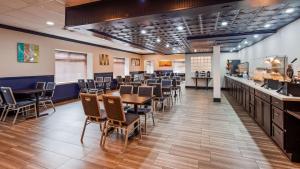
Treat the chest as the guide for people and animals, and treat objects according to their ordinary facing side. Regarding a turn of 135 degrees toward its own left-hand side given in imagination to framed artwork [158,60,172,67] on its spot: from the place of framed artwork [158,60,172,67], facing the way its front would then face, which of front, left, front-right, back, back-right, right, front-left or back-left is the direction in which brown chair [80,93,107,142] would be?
back-right

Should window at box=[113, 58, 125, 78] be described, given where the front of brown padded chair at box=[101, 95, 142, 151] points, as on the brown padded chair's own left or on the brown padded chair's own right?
on the brown padded chair's own left

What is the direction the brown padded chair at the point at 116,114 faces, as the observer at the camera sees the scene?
facing away from the viewer and to the right of the viewer

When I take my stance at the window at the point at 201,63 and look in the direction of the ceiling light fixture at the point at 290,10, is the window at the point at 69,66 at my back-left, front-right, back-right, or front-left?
front-right

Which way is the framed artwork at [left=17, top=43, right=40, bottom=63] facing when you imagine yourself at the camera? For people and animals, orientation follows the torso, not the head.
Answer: facing the viewer and to the right of the viewer

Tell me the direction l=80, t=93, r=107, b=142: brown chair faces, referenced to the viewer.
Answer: facing away from the viewer and to the right of the viewer

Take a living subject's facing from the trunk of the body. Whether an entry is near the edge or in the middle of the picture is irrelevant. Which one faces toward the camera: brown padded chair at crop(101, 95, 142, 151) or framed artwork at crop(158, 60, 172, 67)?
the framed artwork

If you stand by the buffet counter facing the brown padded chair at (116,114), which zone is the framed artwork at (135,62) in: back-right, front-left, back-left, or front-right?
front-right

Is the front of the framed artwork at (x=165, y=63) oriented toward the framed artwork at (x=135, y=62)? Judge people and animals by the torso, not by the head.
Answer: no

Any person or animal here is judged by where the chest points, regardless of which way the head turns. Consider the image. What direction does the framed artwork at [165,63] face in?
toward the camera

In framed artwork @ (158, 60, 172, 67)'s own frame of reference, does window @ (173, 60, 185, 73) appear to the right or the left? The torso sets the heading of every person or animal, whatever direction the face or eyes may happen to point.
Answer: on its left

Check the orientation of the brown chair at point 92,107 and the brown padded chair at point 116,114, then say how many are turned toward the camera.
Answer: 0

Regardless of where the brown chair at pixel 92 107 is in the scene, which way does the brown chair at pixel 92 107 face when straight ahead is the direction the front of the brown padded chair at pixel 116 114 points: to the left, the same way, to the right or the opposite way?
the same way

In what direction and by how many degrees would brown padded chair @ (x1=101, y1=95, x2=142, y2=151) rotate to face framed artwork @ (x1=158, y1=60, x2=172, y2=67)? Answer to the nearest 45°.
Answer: approximately 45° to its left

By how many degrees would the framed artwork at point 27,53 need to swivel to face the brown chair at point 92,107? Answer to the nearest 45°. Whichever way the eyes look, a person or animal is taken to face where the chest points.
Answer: approximately 45° to its right

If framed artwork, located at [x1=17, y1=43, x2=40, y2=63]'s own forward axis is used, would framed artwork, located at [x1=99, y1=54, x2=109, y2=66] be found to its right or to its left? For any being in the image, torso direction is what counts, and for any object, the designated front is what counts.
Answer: on its left
